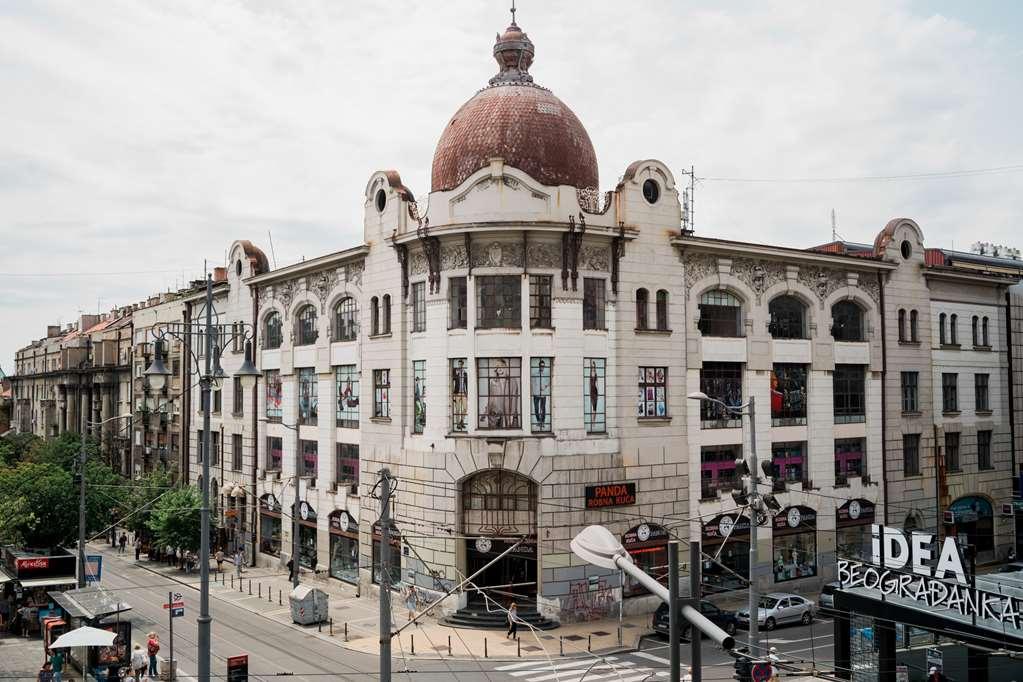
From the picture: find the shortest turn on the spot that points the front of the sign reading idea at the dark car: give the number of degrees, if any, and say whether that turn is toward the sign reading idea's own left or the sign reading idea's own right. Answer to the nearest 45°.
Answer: approximately 90° to the sign reading idea's own right

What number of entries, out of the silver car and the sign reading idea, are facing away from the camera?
0

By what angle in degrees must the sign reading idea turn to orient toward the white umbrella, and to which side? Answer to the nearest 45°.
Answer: approximately 45° to its right

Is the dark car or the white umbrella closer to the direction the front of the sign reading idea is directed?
the white umbrella
